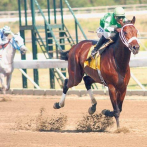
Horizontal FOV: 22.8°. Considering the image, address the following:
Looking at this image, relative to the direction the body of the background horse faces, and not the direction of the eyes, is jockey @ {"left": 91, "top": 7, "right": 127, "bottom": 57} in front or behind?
in front

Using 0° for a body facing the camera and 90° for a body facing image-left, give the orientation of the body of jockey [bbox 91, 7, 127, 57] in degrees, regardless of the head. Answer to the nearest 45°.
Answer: approximately 315°

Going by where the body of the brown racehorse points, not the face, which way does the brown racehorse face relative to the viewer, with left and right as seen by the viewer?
facing the viewer and to the right of the viewer

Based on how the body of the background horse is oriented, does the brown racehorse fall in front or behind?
in front

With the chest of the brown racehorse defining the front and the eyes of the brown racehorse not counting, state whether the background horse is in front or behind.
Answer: behind

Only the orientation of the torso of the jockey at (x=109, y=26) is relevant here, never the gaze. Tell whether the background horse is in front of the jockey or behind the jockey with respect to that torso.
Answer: behind
